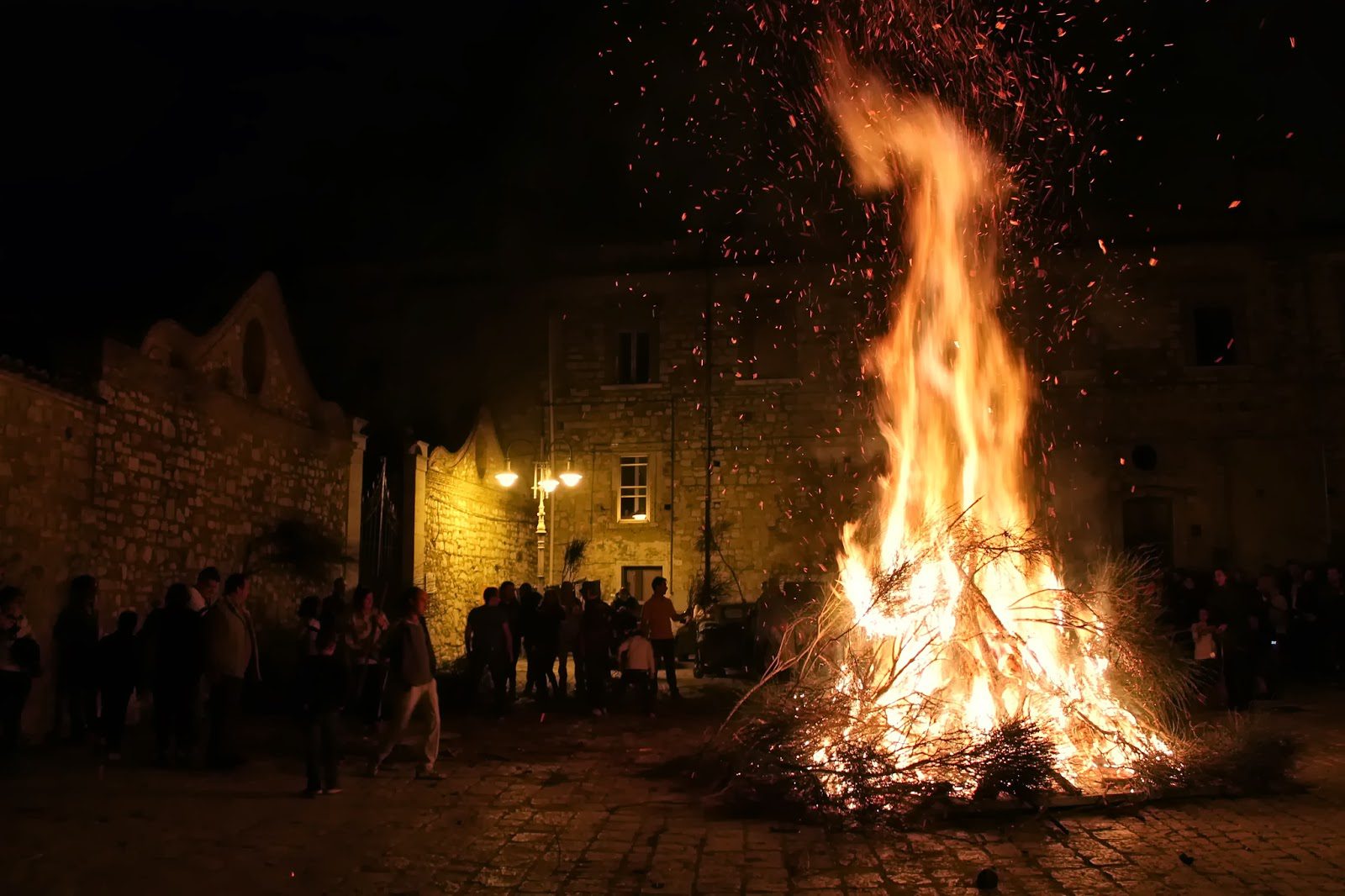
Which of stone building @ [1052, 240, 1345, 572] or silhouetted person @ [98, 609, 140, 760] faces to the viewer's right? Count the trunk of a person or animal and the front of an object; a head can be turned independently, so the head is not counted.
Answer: the silhouetted person

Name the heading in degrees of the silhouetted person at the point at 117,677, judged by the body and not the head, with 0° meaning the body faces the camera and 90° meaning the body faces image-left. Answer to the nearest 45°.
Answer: approximately 270°

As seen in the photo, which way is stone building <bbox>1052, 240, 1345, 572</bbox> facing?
toward the camera

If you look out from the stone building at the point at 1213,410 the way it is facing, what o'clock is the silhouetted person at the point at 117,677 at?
The silhouetted person is roughly at 1 o'clock from the stone building.

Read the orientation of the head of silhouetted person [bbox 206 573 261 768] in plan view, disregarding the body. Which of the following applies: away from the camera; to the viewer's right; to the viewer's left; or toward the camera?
to the viewer's right

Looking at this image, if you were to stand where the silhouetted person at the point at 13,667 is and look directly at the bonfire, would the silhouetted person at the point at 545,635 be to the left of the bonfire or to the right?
left

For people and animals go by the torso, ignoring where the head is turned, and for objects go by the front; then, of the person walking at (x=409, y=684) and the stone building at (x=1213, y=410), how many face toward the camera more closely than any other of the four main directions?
1

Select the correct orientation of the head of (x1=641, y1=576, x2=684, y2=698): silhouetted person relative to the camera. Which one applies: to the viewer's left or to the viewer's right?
to the viewer's right
